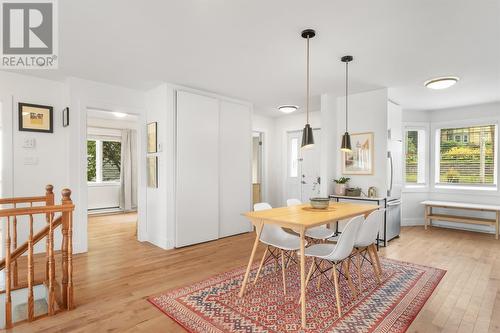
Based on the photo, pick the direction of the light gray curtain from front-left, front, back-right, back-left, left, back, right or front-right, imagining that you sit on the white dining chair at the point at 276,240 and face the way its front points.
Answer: back

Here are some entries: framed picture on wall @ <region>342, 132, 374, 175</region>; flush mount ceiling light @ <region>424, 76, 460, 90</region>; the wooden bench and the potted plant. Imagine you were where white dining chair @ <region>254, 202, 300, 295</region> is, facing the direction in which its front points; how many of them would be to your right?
0

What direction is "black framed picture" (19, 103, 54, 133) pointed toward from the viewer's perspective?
toward the camera

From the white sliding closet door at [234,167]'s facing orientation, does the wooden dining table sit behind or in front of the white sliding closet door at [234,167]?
in front

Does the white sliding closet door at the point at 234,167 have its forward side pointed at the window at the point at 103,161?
no

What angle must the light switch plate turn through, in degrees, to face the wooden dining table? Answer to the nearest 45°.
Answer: approximately 45° to its left

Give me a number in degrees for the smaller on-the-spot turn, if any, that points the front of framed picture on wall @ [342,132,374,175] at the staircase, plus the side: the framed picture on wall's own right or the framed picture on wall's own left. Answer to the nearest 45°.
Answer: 0° — it already faces it

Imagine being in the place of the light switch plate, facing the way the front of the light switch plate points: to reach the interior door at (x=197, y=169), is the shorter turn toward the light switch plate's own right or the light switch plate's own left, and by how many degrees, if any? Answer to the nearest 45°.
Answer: approximately 45° to the light switch plate's own left

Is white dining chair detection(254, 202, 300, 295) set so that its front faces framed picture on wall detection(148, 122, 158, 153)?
no

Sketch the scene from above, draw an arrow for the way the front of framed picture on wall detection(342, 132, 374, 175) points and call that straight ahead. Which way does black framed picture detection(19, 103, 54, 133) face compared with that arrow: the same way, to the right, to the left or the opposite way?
to the left

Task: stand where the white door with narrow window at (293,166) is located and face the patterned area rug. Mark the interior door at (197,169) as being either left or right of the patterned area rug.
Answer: right

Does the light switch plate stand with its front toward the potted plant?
no

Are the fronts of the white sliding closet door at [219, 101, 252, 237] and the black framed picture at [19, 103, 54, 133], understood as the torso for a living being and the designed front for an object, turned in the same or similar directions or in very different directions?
same or similar directions

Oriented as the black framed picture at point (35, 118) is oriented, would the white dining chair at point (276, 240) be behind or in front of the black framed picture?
in front

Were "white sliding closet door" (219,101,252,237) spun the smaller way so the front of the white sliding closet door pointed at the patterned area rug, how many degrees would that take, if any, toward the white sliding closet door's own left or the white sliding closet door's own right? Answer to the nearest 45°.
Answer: approximately 45° to the white sliding closet door's own right

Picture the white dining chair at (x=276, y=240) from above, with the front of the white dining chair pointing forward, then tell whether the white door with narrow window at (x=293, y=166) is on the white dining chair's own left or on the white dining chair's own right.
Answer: on the white dining chair's own left

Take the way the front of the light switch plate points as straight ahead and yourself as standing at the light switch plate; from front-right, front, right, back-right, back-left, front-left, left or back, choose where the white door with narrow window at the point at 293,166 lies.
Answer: left
